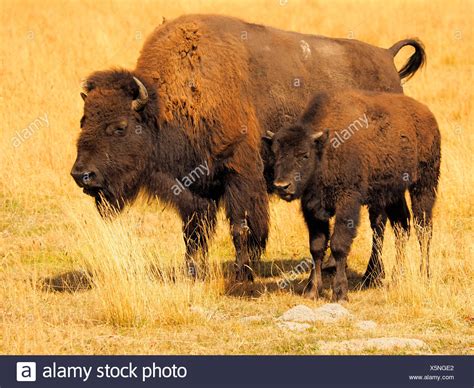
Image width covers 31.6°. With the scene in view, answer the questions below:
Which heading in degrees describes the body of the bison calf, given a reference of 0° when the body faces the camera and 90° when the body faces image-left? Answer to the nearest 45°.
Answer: approximately 45°

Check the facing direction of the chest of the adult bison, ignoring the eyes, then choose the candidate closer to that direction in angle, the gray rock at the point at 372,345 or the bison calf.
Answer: the gray rock

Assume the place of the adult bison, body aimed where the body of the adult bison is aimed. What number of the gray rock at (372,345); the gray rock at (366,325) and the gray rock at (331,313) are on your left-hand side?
3

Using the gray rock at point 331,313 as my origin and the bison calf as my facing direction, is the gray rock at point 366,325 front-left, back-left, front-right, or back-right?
back-right

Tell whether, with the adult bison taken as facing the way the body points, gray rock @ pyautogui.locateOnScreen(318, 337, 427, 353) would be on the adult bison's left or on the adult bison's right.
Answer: on the adult bison's left

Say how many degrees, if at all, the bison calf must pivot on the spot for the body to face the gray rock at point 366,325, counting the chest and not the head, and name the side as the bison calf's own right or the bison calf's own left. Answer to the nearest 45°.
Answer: approximately 45° to the bison calf's own left

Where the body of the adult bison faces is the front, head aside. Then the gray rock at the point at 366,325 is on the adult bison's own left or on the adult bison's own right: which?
on the adult bison's own left

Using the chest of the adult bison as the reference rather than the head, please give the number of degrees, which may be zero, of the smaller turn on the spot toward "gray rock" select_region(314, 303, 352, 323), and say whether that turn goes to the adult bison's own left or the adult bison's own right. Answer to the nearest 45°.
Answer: approximately 90° to the adult bison's own left
